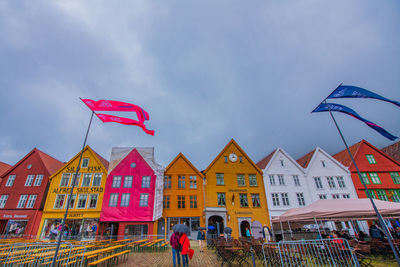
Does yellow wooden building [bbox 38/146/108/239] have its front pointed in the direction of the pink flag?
yes

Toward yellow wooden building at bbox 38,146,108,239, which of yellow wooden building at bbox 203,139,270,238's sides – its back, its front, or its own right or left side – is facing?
right

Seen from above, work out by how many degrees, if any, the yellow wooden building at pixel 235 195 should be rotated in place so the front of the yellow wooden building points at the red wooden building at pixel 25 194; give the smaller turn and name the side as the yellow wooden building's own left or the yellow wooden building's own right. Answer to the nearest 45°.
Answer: approximately 90° to the yellow wooden building's own right

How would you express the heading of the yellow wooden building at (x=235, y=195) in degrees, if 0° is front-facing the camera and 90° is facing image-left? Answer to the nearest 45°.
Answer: approximately 0°

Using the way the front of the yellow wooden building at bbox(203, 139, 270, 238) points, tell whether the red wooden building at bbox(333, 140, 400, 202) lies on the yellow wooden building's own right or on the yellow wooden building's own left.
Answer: on the yellow wooden building's own left

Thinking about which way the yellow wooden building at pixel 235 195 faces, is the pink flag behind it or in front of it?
in front

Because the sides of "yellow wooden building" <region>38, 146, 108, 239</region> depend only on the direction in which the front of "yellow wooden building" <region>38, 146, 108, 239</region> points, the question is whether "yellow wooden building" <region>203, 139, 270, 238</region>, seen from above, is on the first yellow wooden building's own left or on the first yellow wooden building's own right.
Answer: on the first yellow wooden building's own left

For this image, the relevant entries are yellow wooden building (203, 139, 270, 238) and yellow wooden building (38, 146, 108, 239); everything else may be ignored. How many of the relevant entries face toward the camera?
2

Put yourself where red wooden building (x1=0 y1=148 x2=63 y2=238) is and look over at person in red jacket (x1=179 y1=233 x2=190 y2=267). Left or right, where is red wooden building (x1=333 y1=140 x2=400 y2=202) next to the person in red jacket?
left

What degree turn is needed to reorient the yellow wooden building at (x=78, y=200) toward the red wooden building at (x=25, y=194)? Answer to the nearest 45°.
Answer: approximately 135° to its right

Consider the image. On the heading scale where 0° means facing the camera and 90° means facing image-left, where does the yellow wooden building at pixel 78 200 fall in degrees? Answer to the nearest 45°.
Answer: approximately 0°

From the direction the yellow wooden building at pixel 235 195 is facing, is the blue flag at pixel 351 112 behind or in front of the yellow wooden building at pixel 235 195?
in front

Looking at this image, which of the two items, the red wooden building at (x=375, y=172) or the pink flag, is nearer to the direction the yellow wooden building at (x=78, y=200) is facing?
the pink flag

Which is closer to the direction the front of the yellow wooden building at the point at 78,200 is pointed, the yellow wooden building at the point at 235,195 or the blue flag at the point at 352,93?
the blue flag

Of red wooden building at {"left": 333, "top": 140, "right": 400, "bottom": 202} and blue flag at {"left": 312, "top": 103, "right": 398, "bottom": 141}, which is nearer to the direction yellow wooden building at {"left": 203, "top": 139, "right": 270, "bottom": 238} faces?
the blue flag
